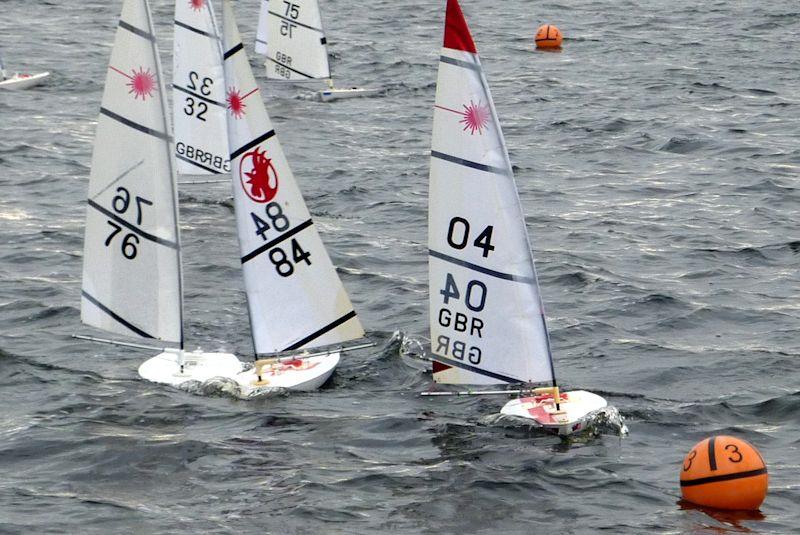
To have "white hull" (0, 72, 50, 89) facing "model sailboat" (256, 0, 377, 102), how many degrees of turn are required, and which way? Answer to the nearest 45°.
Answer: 0° — it already faces it

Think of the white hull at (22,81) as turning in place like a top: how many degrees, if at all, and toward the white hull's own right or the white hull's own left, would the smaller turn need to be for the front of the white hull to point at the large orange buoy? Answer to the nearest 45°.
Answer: approximately 90° to the white hull's own right

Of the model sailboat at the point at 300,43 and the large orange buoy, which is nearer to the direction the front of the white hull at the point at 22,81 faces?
the model sailboat

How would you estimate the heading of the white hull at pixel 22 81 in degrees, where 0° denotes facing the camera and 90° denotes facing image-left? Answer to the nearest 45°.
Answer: approximately 270°
